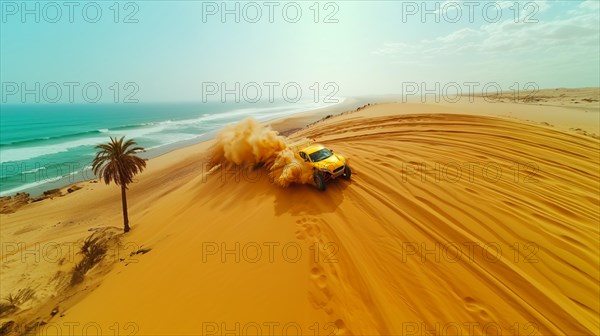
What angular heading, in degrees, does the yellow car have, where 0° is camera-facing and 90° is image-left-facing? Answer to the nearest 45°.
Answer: approximately 315°
